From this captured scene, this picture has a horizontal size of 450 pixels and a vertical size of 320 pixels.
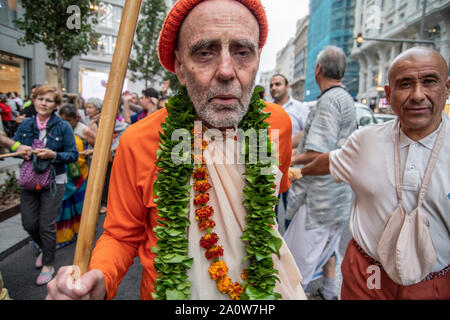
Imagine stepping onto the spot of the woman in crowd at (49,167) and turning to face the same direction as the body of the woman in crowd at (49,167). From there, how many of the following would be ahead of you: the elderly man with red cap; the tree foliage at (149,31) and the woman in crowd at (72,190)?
1

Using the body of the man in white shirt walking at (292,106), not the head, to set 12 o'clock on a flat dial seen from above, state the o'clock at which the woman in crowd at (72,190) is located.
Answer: The woman in crowd is roughly at 1 o'clock from the man in white shirt walking.

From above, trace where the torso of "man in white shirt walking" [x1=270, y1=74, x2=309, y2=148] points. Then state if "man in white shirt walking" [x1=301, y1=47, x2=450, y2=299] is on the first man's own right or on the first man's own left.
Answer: on the first man's own left

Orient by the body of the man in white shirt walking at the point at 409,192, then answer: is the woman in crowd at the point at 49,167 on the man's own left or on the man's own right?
on the man's own right

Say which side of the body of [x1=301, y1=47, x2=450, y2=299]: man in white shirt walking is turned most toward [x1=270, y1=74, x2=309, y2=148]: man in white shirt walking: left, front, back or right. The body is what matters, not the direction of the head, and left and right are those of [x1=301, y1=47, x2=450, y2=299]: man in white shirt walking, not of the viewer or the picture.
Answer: back

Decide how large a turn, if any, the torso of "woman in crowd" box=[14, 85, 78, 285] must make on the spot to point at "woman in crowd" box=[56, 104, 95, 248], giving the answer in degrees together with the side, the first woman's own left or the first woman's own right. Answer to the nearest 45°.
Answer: approximately 180°

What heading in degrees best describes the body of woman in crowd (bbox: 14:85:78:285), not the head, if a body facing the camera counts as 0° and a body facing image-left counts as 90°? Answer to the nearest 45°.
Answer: approximately 0°
